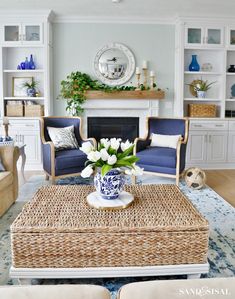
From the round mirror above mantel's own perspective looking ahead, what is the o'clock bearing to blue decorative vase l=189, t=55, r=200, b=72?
The blue decorative vase is roughly at 9 o'clock from the round mirror above mantel.

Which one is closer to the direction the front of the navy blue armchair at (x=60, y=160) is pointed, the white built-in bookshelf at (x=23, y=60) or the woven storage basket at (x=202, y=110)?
the woven storage basket

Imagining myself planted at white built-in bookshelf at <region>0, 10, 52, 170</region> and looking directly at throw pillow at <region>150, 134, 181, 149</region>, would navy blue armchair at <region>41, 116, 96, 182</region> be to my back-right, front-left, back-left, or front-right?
front-right

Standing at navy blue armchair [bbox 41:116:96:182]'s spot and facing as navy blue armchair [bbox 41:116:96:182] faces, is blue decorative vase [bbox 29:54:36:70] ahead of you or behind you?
behind

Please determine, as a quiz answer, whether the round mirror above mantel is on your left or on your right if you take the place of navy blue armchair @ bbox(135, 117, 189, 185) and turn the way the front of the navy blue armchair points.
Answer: on your right

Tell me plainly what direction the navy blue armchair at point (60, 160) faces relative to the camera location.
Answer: facing the viewer and to the right of the viewer

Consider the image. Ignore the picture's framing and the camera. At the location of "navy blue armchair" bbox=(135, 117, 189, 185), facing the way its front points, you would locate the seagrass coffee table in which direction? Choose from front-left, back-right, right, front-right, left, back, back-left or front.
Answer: front-left

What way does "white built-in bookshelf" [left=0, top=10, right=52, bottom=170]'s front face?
toward the camera

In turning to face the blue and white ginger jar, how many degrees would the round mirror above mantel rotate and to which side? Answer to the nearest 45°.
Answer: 0° — it already faces it

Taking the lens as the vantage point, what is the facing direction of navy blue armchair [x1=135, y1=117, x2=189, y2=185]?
facing the viewer and to the left of the viewer

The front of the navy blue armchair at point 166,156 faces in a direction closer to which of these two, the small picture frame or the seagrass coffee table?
the seagrass coffee table

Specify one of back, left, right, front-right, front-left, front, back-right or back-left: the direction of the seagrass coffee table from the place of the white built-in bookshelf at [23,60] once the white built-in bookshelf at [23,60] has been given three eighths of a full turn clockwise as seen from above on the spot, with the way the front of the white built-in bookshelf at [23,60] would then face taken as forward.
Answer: back-left

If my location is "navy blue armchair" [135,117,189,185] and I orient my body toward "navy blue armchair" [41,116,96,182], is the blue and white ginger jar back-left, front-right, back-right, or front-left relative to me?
front-left

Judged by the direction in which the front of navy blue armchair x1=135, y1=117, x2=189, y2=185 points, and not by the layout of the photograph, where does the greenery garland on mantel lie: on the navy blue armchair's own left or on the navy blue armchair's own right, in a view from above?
on the navy blue armchair's own right

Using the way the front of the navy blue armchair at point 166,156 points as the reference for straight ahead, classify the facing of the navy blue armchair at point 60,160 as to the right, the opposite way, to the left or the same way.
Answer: to the left

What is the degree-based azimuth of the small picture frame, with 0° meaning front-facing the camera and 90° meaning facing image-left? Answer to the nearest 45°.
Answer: approximately 0°

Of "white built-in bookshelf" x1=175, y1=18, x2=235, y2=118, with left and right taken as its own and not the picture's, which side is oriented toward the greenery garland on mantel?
right

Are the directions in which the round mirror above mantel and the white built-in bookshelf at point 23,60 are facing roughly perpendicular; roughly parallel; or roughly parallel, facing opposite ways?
roughly parallel
